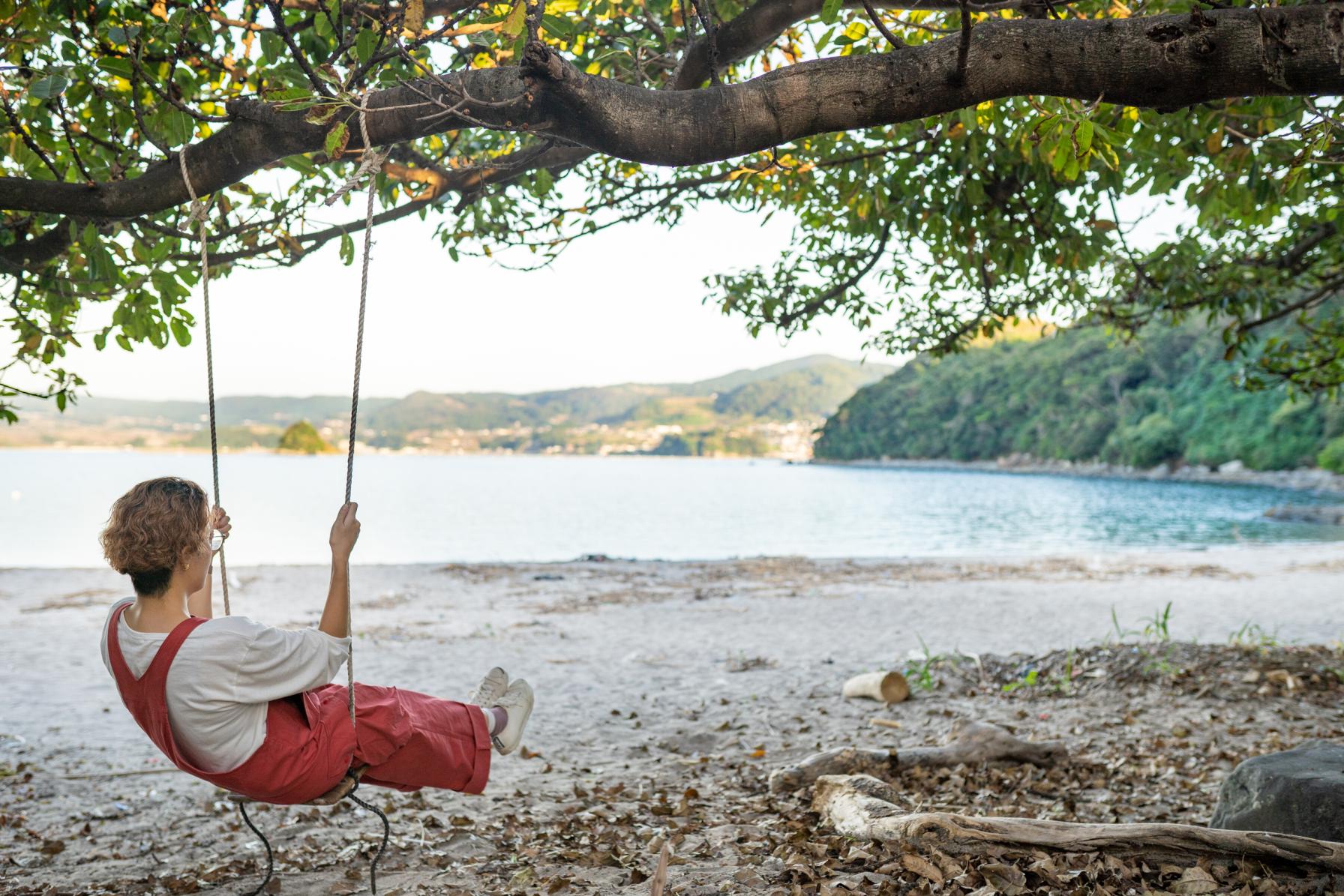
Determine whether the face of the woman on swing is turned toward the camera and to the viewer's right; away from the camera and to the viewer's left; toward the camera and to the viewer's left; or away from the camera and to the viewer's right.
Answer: away from the camera and to the viewer's right

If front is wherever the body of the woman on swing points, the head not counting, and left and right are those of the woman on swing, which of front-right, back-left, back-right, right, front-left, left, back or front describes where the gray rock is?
front-right

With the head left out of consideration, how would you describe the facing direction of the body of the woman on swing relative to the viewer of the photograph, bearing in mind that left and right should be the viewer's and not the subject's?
facing away from the viewer and to the right of the viewer

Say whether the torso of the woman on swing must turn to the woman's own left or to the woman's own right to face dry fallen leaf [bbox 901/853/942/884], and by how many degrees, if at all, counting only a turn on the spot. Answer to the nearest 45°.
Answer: approximately 45° to the woman's own right

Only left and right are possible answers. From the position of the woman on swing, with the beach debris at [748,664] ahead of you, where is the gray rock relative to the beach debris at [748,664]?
right

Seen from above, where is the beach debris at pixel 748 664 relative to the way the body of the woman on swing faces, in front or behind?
in front

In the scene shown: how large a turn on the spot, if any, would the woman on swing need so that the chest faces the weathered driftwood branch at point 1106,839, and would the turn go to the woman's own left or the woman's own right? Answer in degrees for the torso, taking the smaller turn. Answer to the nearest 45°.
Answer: approximately 45° to the woman's own right
